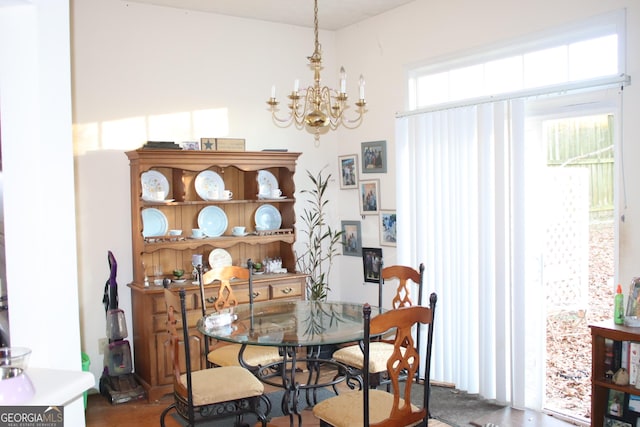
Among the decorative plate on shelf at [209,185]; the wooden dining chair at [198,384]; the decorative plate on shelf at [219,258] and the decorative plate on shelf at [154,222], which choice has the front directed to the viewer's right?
the wooden dining chair

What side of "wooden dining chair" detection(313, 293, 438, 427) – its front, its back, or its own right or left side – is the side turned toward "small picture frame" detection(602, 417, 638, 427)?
right

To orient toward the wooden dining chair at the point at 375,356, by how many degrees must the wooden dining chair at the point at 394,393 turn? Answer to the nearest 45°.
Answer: approximately 45° to its right

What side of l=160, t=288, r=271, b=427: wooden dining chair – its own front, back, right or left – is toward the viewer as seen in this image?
right

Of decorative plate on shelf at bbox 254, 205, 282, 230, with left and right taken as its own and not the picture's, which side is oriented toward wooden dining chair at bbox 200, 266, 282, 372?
front

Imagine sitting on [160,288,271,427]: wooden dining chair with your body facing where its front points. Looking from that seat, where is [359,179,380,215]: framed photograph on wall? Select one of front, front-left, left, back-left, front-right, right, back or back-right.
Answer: front-left

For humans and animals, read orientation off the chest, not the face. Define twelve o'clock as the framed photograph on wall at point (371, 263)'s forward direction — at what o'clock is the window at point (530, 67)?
The window is roughly at 9 o'clock from the framed photograph on wall.

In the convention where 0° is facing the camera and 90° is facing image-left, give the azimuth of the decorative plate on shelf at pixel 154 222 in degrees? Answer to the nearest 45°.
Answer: approximately 0°

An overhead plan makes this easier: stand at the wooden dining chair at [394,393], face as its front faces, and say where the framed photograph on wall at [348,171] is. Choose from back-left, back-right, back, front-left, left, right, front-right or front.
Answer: front-right

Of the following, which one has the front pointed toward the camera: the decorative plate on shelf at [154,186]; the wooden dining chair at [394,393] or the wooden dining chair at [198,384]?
the decorative plate on shelf

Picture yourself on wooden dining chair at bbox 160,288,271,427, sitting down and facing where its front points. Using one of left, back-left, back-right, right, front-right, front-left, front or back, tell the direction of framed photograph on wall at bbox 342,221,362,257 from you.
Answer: front-left

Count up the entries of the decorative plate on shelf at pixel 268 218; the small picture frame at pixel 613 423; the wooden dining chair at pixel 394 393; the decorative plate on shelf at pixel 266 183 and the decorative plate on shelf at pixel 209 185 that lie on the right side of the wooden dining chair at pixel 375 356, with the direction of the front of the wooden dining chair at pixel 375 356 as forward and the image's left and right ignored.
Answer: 3

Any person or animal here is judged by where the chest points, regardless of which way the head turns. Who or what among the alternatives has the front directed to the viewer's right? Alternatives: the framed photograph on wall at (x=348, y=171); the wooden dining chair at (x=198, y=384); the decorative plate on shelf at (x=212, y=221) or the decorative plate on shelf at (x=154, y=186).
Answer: the wooden dining chair
